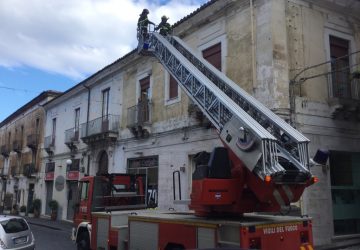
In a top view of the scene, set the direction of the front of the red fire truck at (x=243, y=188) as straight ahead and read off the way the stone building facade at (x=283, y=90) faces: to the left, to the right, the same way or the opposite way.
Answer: to the left

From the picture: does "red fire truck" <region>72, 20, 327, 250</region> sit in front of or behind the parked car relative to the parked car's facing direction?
behind

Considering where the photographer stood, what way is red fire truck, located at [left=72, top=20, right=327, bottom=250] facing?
facing away from the viewer and to the left of the viewer

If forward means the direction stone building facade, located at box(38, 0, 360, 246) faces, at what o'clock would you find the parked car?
The parked car is roughly at 1 o'clock from the stone building facade.

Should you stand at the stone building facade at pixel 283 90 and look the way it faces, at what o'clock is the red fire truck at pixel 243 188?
The red fire truck is roughly at 11 o'clock from the stone building facade.
